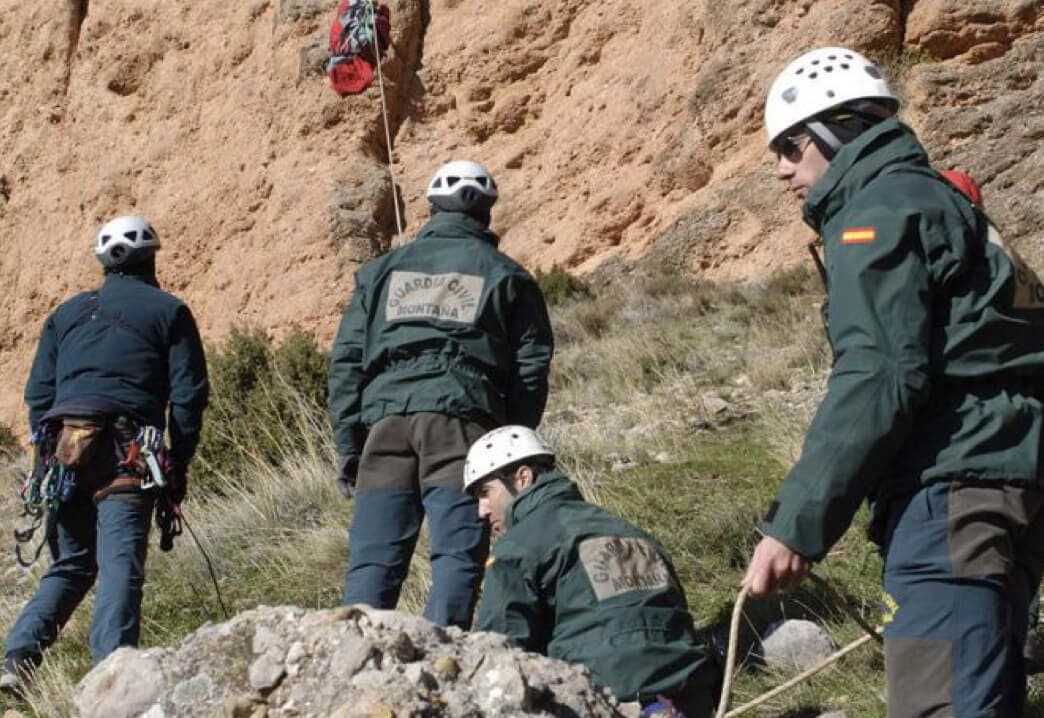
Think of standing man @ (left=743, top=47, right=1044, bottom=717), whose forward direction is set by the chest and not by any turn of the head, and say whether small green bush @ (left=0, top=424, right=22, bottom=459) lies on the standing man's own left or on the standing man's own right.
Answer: on the standing man's own right

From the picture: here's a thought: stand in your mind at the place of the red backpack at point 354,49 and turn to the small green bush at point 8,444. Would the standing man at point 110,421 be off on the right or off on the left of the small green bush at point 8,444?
left

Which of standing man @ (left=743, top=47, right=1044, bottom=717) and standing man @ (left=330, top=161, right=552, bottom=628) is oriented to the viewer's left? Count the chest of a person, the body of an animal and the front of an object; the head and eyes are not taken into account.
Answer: standing man @ (left=743, top=47, right=1044, bottom=717)

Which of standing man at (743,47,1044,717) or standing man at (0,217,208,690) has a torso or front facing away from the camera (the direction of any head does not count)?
standing man at (0,217,208,690)

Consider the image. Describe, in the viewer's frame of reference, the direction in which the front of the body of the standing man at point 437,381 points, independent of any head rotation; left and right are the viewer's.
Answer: facing away from the viewer

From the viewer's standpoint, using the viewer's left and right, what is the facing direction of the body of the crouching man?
facing away from the viewer and to the left of the viewer

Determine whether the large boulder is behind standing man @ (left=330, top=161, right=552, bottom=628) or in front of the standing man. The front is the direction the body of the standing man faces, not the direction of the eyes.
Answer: behind

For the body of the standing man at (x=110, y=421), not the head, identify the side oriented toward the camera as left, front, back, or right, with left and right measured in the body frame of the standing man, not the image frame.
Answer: back

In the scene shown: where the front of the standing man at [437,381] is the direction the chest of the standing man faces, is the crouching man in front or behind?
behind

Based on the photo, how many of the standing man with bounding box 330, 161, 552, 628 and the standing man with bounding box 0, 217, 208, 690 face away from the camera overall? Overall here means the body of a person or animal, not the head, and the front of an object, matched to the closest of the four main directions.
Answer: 2

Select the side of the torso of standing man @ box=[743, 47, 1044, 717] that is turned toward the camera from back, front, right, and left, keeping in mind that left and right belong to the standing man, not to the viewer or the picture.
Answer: left

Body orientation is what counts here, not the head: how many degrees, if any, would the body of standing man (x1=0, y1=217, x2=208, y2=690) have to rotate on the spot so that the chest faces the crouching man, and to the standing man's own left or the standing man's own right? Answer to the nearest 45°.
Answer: approximately 135° to the standing man's own right
